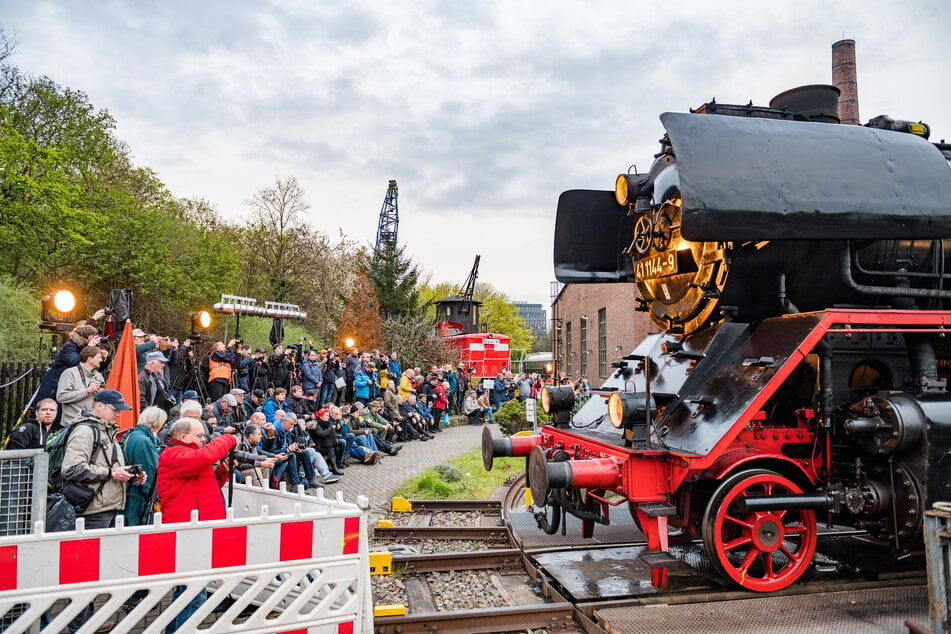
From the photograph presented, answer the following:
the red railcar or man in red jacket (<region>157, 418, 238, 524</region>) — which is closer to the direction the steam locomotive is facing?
the man in red jacket

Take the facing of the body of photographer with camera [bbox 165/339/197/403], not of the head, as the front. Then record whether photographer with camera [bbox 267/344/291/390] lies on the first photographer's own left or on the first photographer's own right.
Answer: on the first photographer's own left

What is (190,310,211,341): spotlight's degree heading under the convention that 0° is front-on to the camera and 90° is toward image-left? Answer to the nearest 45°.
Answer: approximately 315°

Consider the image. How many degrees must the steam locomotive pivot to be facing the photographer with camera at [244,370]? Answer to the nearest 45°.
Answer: approximately 90° to its right

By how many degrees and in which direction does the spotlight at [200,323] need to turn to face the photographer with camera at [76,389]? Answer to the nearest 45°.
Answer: approximately 90° to its right

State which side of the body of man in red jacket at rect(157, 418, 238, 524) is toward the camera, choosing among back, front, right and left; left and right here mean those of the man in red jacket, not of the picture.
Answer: right

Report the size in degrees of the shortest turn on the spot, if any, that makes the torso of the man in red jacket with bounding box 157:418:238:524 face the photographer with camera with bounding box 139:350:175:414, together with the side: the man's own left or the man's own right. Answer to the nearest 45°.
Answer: approximately 90° to the man's own left

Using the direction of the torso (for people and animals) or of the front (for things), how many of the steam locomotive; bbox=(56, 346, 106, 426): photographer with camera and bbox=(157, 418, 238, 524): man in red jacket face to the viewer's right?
2

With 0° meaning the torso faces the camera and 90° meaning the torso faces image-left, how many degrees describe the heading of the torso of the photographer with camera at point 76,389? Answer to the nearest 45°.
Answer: approximately 270°
